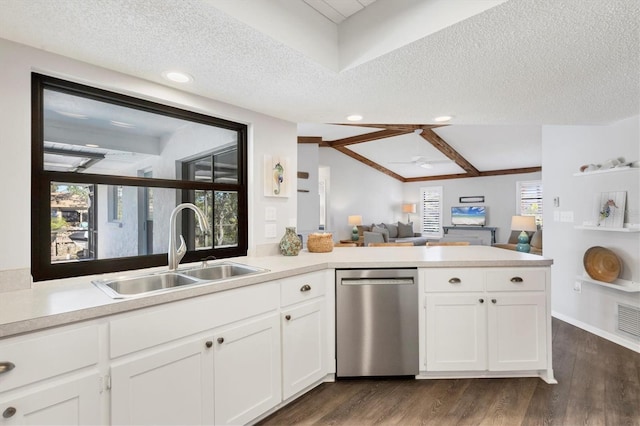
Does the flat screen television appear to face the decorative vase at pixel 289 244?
yes

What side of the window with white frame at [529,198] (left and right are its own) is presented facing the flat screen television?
right

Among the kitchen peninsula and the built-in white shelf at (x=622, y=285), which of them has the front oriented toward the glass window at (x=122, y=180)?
the built-in white shelf

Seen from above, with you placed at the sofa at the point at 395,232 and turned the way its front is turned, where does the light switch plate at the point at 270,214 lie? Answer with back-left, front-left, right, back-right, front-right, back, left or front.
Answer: front-right

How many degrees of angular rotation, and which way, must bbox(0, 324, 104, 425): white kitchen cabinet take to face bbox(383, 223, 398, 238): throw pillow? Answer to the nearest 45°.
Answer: approximately 90° to its left

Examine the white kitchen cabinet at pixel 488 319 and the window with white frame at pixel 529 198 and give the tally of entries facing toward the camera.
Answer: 2

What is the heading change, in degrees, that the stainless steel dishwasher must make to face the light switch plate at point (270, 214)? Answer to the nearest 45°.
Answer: approximately 90° to its right

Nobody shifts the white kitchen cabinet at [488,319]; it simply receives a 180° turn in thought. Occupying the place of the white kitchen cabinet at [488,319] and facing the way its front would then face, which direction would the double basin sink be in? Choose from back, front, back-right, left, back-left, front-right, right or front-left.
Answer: back-left

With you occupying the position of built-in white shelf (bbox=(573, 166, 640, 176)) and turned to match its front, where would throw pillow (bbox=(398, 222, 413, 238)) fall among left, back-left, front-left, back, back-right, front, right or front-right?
right

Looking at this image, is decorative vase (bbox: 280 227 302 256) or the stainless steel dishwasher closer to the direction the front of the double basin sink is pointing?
the stainless steel dishwasher

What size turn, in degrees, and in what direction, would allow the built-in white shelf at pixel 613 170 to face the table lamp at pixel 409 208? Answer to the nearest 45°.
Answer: approximately 90° to its right
